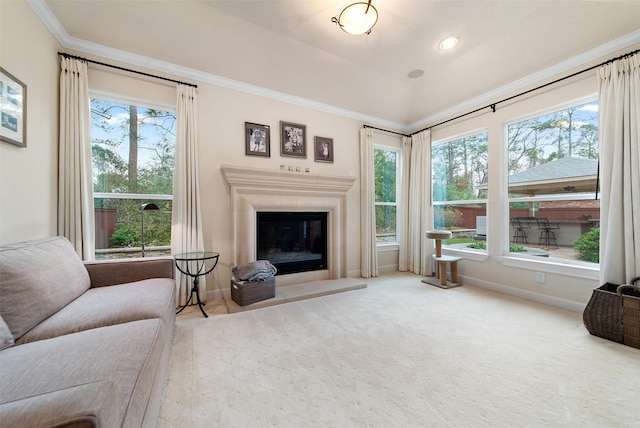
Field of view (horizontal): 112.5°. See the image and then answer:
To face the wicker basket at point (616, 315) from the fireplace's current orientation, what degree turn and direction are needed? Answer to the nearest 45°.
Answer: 0° — it already faces it

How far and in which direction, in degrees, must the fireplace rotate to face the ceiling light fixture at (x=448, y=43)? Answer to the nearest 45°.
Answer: approximately 45° to its left

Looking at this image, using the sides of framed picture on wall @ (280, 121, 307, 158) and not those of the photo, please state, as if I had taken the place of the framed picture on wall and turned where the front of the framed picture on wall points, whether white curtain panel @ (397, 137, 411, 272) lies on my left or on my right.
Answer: on my left

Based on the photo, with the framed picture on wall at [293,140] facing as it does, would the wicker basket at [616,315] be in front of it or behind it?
in front

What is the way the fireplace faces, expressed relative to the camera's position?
facing the viewer and to the right of the viewer

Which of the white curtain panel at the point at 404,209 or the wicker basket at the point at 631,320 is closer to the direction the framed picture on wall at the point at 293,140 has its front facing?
the wicker basket

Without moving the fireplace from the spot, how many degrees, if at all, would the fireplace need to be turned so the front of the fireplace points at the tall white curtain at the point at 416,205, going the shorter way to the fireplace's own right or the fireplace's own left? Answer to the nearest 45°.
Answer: approximately 45° to the fireplace's own left

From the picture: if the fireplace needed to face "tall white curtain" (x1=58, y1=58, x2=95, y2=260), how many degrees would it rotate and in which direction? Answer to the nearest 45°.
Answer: approximately 135° to its right

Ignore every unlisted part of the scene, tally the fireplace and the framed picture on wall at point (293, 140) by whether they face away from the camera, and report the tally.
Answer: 0

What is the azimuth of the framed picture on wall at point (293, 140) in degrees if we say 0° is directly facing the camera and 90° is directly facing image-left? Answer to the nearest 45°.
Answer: approximately 315°
